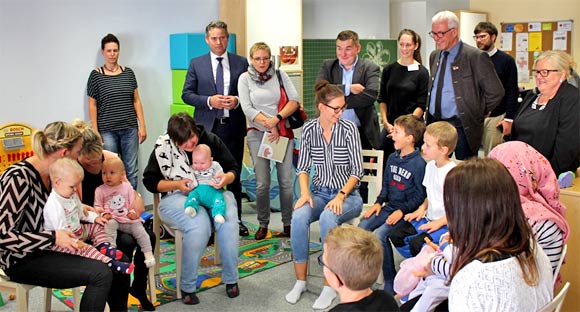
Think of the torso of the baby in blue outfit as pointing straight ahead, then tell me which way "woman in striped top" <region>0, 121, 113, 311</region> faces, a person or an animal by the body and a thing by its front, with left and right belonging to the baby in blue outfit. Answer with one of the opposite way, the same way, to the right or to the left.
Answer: to the left

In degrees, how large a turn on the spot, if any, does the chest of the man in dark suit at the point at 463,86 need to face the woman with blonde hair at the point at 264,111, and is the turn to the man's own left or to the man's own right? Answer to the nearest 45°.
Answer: approximately 45° to the man's own right

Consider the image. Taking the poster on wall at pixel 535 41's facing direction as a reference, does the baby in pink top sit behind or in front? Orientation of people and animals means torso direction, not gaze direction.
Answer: in front

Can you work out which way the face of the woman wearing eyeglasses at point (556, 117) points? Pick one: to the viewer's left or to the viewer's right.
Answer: to the viewer's left

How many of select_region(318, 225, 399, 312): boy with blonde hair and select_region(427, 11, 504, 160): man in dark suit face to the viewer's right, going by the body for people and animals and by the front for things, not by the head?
0

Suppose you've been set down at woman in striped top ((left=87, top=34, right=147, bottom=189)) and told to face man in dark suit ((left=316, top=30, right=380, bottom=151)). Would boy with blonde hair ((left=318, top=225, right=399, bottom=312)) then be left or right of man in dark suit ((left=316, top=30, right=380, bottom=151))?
right

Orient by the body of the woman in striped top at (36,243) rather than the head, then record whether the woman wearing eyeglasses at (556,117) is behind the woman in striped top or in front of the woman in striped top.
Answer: in front

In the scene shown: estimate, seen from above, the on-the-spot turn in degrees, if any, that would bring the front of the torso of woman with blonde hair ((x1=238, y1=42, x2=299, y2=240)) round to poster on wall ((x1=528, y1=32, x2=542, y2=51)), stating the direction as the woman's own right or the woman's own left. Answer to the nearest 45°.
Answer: approximately 135° to the woman's own left

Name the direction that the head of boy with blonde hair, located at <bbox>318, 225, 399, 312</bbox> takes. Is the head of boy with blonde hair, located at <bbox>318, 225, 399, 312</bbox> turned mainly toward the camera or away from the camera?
away from the camera

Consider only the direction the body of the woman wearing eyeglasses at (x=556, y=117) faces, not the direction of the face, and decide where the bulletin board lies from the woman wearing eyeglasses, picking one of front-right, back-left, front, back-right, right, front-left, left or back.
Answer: back-right

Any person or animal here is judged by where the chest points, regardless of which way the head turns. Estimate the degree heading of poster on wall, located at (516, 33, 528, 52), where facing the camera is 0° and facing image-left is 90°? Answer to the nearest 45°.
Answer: approximately 0°

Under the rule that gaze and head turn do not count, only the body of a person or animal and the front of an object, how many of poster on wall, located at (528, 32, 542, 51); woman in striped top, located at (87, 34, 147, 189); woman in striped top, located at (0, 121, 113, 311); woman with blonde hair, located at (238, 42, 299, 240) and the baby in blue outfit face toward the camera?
4
